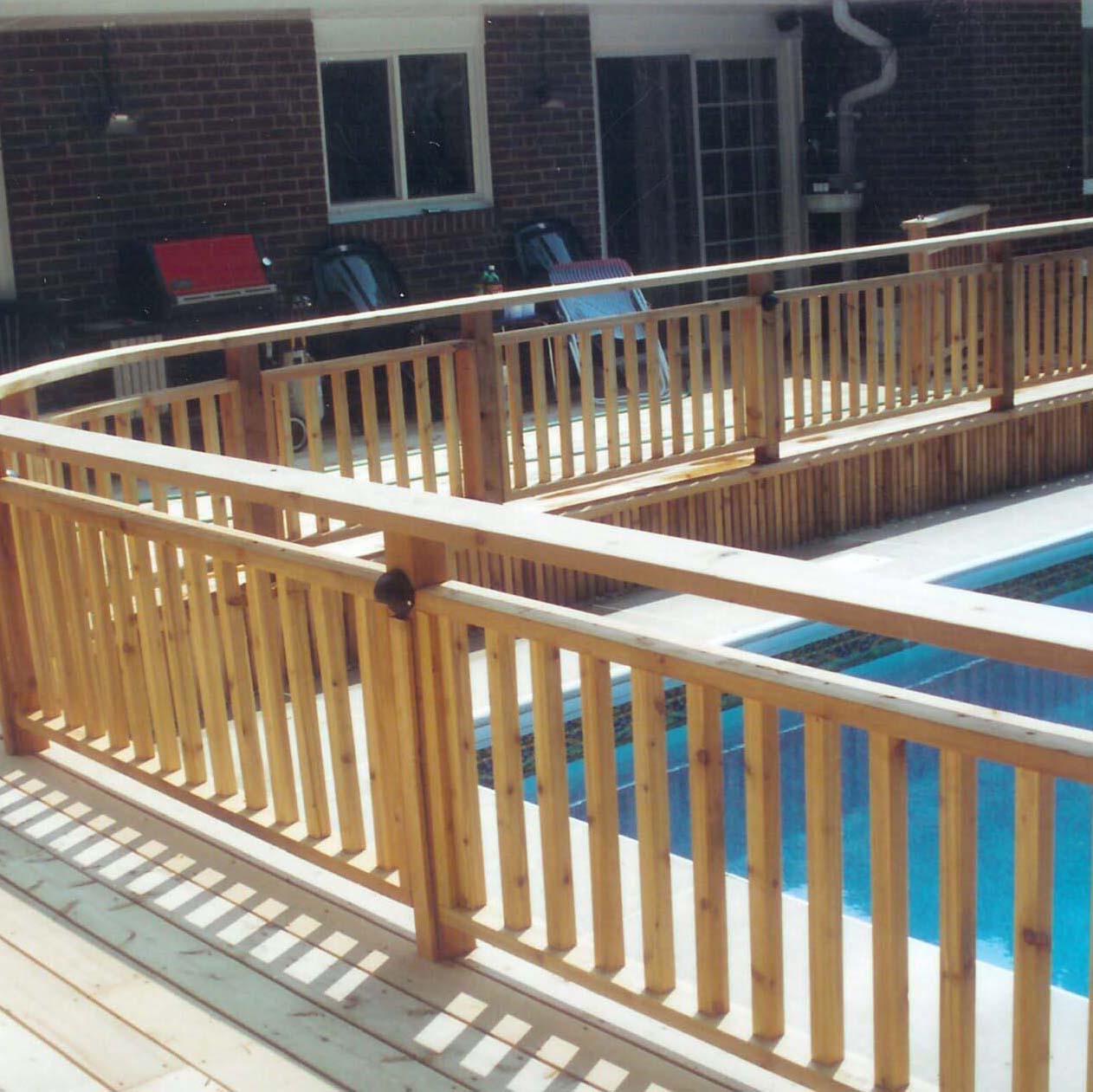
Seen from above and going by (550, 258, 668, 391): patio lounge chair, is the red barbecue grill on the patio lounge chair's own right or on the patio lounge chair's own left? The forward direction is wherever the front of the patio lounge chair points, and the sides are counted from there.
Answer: on the patio lounge chair's own right

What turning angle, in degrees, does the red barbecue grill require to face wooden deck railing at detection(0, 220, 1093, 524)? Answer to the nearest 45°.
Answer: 0° — it already faces it

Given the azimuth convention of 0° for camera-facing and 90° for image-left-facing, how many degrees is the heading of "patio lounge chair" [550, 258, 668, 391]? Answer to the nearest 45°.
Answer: approximately 0°

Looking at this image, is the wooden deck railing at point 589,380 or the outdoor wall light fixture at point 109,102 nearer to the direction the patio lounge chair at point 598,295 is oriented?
the wooden deck railing

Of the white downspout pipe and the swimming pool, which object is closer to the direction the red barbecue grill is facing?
the swimming pool

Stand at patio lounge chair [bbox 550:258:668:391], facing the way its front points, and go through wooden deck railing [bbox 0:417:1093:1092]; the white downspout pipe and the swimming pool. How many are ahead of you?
2

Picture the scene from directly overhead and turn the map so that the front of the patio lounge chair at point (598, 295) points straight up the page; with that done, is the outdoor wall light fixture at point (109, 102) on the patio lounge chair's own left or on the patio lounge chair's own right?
on the patio lounge chair's own right
